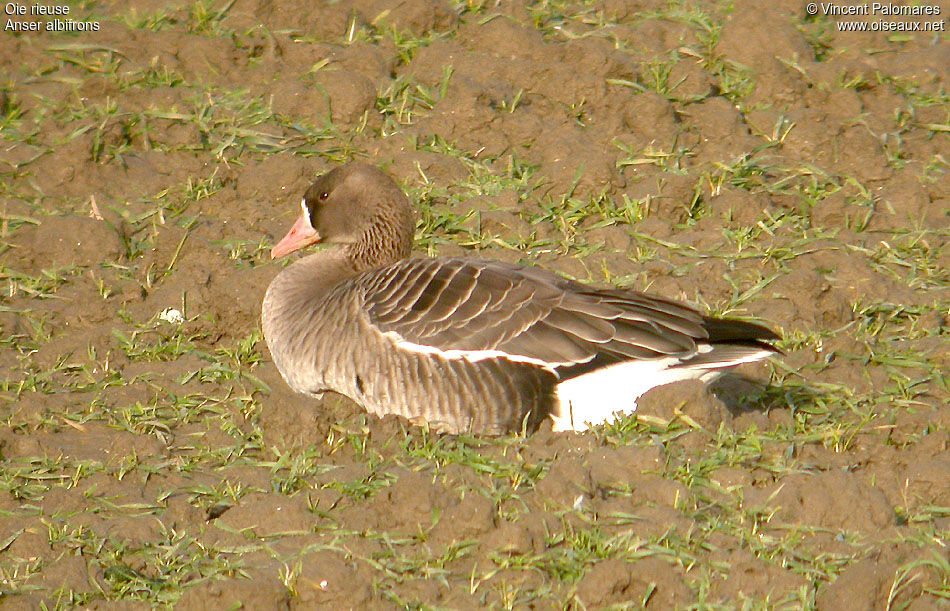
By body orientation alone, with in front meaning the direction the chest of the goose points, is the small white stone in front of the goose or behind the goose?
in front

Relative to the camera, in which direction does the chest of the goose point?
to the viewer's left
